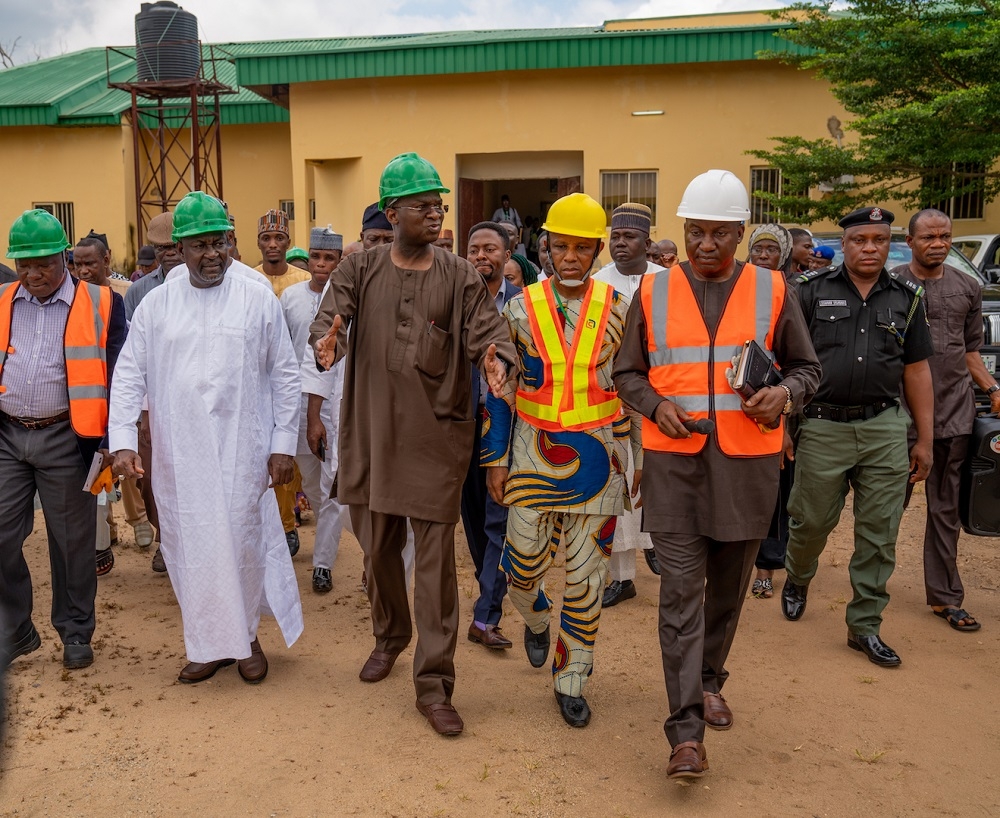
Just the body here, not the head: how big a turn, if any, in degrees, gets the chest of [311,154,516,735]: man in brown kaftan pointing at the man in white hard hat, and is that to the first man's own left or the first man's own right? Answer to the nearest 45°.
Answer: approximately 45° to the first man's own left

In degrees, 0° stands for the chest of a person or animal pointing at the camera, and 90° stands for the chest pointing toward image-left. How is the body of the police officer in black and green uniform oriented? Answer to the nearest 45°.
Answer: approximately 0°

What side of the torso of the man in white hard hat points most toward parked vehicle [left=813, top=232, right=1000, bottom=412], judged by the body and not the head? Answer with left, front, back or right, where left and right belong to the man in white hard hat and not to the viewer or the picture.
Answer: back

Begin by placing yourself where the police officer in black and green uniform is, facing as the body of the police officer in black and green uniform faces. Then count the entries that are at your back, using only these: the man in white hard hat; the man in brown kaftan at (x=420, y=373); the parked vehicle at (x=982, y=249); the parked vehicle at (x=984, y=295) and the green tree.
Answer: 3

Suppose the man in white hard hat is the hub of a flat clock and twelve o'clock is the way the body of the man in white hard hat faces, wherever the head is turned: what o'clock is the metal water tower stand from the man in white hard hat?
The metal water tower stand is roughly at 5 o'clock from the man in white hard hat.

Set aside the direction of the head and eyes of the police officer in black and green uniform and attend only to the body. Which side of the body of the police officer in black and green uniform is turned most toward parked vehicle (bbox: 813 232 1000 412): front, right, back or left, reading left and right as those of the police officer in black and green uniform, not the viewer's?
back
